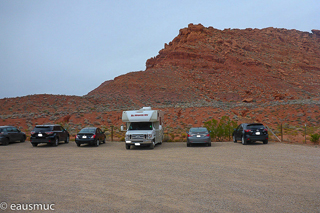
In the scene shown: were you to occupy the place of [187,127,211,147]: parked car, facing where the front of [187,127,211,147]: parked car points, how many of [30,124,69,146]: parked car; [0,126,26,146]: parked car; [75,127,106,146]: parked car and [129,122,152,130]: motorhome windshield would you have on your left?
4

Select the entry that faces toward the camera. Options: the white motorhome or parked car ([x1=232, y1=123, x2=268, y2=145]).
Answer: the white motorhome

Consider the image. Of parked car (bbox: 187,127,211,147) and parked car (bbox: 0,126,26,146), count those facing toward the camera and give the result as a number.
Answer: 0

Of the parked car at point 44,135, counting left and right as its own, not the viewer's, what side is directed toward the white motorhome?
right

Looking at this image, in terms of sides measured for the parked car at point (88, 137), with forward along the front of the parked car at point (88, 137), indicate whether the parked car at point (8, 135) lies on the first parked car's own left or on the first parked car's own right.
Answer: on the first parked car's own left

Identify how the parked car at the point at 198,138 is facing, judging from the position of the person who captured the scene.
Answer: facing away from the viewer

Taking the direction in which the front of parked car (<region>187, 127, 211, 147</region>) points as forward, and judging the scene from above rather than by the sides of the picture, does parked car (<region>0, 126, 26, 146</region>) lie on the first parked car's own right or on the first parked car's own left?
on the first parked car's own left

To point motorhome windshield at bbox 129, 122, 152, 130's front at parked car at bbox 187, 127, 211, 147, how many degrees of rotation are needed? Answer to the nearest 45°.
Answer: approximately 90° to its left

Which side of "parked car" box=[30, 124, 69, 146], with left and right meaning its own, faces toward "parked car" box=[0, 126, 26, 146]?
left

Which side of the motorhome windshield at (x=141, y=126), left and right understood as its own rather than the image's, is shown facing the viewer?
front

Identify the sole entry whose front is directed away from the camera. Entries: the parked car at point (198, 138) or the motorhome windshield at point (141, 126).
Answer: the parked car

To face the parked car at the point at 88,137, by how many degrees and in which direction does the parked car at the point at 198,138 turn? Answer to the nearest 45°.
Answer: approximately 90° to its left

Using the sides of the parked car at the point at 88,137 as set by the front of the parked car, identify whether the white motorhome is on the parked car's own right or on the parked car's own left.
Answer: on the parked car's own right

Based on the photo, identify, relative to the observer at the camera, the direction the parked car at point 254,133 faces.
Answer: facing away from the viewer and to the left of the viewer

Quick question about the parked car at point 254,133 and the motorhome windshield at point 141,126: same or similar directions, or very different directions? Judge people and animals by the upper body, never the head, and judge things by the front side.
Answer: very different directions

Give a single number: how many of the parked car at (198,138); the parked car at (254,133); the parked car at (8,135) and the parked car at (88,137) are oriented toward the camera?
0

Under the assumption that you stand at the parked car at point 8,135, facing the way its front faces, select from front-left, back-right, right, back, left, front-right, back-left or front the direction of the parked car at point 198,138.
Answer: right

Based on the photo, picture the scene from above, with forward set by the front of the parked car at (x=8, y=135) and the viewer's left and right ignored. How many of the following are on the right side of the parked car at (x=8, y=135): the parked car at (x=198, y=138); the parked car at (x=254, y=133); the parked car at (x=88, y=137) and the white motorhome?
4
